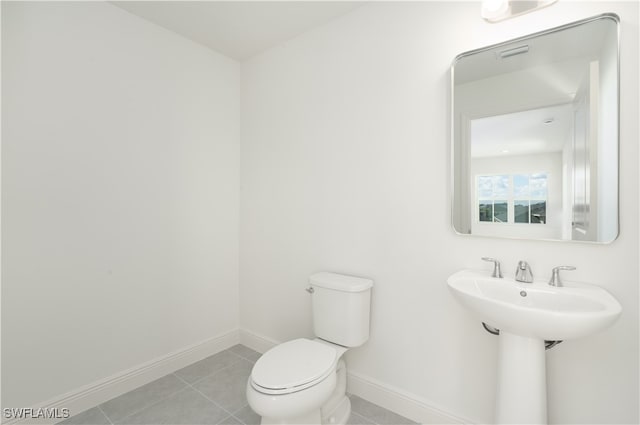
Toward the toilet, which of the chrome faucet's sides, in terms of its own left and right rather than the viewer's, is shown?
right

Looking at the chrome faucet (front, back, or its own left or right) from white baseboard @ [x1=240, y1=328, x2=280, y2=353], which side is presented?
right

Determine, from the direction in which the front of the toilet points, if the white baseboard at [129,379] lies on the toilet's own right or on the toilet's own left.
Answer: on the toilet's own right

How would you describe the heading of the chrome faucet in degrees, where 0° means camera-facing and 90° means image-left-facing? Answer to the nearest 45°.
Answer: approximately 0°
